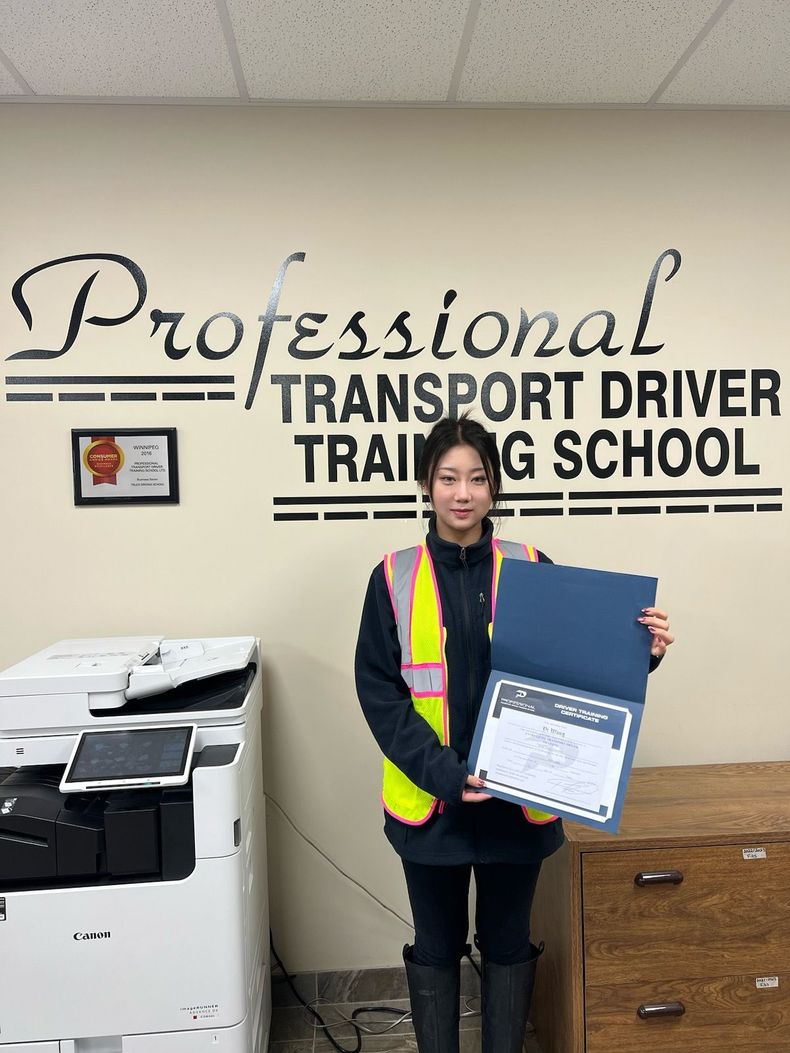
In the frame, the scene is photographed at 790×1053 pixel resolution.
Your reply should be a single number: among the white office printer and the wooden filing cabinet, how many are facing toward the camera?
2

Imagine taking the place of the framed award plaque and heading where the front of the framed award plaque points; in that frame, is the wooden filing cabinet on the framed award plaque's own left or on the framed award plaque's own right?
on the framed award plaque's own left

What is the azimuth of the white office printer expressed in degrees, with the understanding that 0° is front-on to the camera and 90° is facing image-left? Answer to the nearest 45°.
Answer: approximately 0°

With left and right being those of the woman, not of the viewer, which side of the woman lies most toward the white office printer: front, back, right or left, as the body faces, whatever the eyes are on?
right

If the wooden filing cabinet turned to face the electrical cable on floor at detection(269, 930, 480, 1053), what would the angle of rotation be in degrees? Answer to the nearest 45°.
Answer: approximately 90° to its right

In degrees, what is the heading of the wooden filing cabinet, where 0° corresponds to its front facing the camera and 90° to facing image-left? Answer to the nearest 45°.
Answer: approximately 0°
